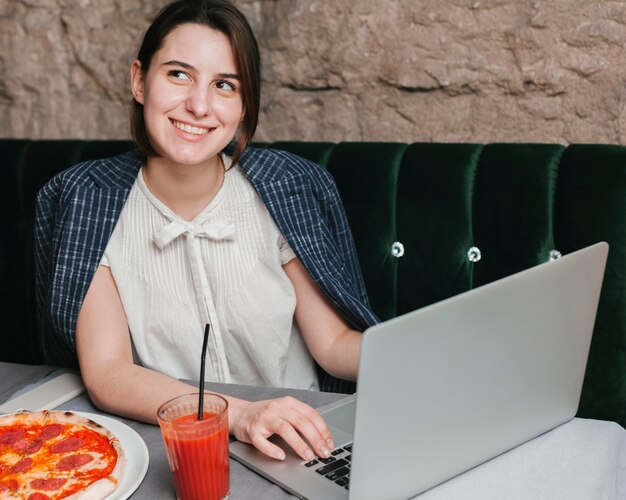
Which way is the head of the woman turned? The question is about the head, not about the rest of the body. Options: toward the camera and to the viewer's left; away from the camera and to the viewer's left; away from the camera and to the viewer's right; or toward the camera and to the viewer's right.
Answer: toward the camera and to the viewer's right

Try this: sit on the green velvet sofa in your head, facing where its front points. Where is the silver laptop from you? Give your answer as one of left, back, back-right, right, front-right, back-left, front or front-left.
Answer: front

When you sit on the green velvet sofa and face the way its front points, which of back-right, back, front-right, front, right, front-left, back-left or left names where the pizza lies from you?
front-right

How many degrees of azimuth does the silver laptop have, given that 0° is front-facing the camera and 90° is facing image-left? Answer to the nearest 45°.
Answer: approximately 135°

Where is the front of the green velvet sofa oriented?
toward the camera

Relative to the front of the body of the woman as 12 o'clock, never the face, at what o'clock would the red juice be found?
The red juice is roughly at 12 o'clock from the woman.

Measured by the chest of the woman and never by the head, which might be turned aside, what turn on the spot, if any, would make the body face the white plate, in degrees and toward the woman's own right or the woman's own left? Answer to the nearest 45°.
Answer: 0° — they already face it

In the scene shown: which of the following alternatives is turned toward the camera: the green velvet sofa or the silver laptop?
the green velvet sofa

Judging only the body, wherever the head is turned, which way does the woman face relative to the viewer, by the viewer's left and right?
facing the viewer

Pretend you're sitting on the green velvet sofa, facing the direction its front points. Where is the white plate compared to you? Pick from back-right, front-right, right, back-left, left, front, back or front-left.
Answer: front-right

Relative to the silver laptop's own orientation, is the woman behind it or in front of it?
in front

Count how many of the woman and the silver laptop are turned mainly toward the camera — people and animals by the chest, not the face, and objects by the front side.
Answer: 1
